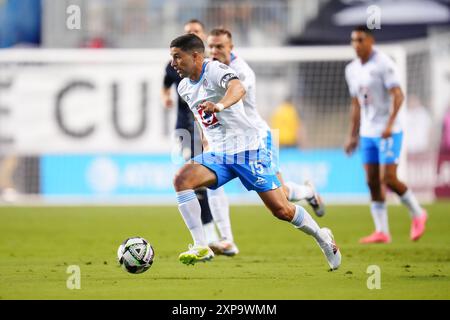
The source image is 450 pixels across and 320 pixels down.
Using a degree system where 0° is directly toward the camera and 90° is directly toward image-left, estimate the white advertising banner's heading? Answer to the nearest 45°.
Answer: approximately 0°

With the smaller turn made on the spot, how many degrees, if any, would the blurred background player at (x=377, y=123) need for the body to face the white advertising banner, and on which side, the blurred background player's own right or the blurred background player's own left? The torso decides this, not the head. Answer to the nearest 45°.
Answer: approximately 90° to the blurred background player's own right

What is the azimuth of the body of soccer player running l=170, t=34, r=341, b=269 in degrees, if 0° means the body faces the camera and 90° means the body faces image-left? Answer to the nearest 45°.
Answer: approximately 45°

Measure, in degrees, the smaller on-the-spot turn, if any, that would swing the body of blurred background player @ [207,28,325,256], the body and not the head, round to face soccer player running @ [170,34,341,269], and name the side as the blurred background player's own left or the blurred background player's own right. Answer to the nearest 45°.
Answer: approximately 45° to the blurred background player's own left

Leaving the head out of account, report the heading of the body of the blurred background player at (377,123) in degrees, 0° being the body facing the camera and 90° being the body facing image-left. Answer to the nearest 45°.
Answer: approximately 45°

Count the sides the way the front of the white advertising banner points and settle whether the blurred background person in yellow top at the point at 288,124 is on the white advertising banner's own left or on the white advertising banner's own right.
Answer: on the white advertising banner's own left
